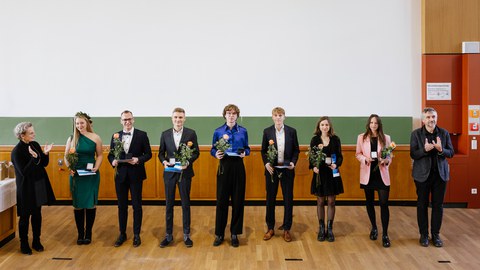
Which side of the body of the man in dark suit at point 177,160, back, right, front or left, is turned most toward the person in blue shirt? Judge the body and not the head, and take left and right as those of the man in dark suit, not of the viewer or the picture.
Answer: left

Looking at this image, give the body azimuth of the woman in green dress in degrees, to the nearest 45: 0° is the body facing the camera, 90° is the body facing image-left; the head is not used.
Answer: approximately 0°

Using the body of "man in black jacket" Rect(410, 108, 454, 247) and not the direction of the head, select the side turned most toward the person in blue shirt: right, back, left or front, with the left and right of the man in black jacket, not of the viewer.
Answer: right

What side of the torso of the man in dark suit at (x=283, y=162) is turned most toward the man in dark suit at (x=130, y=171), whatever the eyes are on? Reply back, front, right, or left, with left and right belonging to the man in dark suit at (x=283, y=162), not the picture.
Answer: right

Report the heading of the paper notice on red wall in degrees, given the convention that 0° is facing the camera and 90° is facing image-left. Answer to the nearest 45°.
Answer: approximately 0°

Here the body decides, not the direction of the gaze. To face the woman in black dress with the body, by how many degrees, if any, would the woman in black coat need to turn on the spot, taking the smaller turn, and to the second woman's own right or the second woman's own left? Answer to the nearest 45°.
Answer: approximately 45° to the second woman's own left
